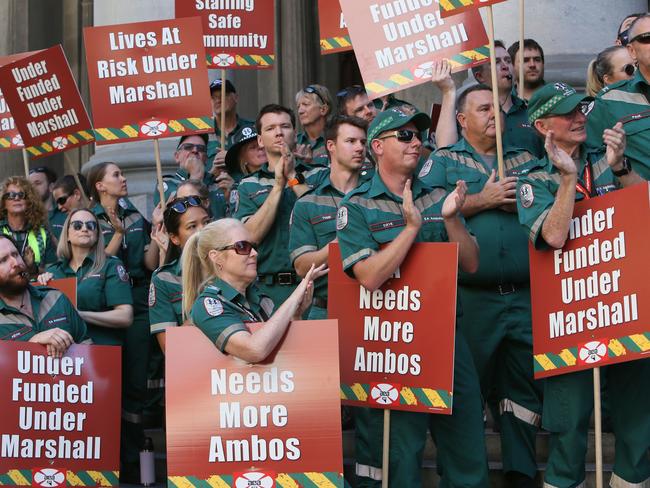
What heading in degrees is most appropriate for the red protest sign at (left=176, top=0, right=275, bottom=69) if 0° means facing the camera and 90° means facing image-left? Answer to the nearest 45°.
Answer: approximately 0°

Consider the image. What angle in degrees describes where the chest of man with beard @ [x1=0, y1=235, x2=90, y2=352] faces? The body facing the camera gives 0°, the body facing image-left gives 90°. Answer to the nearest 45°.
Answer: approximately 315°

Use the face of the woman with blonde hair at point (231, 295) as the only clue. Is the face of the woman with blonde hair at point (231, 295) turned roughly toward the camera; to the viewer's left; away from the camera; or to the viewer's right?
to the viewer's right

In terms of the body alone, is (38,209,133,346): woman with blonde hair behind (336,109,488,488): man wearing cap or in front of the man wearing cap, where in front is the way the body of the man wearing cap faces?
behind
